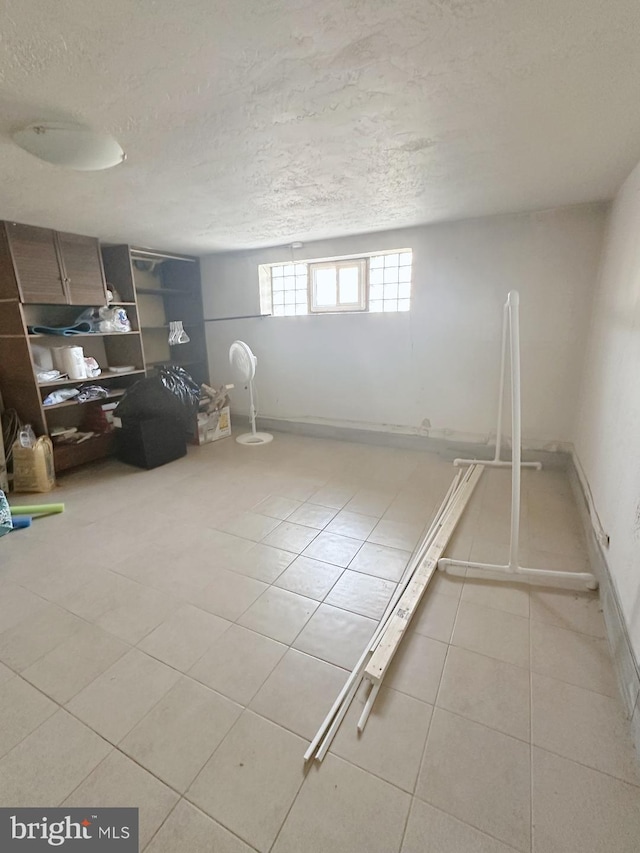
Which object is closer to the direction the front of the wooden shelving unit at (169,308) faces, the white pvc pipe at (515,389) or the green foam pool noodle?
the white pvc pipe

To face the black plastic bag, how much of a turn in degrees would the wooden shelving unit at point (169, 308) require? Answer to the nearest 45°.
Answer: approximately 45° to its right

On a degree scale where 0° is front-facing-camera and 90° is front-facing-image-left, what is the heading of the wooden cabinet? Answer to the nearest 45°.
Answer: approximately 315°

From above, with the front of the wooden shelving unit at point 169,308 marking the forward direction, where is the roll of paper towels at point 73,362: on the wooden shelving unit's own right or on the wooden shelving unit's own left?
on the wooden shelving unit's own right

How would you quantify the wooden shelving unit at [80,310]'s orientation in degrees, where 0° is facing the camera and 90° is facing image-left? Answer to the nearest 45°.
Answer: approximately 315°

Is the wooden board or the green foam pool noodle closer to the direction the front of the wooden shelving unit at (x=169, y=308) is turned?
the wooden board
